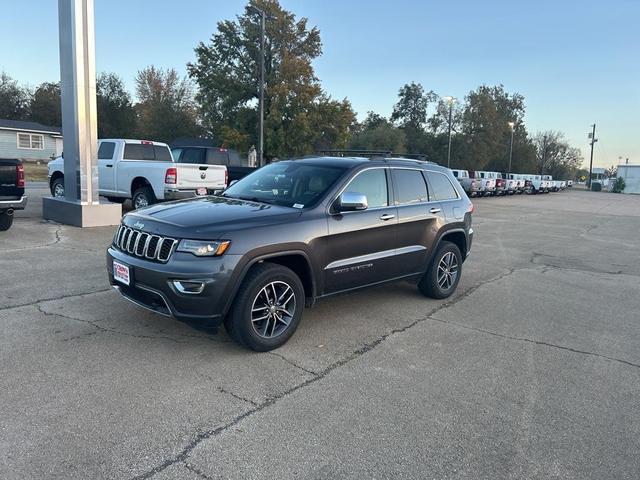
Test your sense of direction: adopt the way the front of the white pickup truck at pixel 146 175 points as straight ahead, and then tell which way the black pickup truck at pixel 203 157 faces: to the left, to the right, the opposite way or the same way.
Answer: the same way

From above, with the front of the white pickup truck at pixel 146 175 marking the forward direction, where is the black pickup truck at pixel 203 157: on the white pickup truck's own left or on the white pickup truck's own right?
on the white pickup truck's own right

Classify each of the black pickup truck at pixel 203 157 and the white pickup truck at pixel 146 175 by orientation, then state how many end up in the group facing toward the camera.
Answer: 0

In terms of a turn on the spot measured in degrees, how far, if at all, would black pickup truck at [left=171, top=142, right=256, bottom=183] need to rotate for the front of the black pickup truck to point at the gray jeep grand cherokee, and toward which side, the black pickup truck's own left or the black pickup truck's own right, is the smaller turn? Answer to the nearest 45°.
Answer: approximately 135° to the black pickup truck's own left

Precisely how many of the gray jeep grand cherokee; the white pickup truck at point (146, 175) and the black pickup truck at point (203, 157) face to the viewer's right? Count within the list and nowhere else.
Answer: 0

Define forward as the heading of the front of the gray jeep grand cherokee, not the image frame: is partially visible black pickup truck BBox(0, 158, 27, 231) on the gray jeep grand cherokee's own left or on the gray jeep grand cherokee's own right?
on the gray jeep grand cherokee's own right

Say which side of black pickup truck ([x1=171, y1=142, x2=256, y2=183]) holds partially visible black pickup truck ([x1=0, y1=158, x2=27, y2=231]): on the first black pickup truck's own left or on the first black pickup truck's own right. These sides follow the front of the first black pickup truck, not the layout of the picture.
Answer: on the first black pickup truck's own left

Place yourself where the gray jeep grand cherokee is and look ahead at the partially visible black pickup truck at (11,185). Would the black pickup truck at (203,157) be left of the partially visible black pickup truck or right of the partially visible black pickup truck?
right

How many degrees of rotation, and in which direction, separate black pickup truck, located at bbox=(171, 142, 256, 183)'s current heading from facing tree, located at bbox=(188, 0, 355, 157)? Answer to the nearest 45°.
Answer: approximately 45° to its right

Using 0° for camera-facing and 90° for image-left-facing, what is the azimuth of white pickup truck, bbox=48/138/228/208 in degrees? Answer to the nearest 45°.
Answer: approximately 135°

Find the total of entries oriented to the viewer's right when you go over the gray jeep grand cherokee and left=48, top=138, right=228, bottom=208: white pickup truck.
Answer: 0

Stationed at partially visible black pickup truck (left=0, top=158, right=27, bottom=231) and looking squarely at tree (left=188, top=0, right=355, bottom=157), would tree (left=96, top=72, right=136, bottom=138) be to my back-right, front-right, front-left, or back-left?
front-left

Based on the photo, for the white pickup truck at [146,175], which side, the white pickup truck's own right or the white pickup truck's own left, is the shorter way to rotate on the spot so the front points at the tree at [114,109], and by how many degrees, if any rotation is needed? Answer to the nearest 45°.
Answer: approximately 45° to the white pickup truck's own right

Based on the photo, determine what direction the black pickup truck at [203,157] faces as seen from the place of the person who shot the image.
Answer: facing away from the viewer and to the left of the viewer
